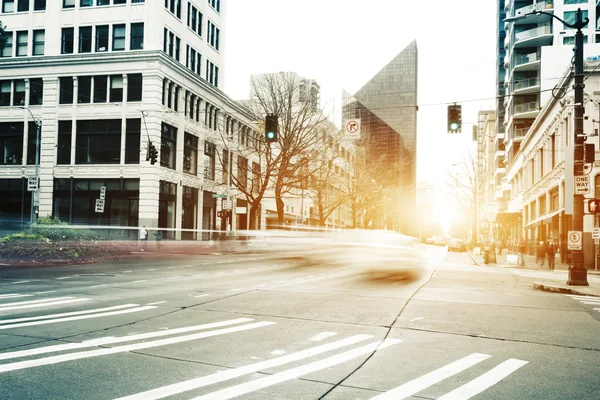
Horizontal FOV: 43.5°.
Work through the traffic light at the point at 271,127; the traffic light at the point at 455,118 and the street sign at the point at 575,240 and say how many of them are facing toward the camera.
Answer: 3

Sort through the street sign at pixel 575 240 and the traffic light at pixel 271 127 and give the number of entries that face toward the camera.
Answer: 2

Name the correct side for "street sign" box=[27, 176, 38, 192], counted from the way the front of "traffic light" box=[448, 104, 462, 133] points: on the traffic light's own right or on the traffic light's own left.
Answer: on the traffic light's own right

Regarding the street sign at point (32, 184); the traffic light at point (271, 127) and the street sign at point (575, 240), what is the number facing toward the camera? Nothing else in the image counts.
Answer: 3

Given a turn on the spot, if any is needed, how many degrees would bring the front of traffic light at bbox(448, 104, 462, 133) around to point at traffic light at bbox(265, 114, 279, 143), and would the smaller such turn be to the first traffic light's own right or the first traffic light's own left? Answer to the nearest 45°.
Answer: approximately 90° to the first traffic light's own right

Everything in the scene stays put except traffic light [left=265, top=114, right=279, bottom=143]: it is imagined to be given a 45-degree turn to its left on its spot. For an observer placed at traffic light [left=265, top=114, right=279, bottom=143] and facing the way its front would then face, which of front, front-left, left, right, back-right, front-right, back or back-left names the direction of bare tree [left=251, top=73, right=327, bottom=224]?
back-left

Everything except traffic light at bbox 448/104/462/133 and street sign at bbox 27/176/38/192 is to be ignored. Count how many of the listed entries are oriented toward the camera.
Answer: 2
